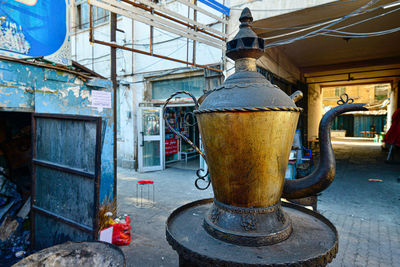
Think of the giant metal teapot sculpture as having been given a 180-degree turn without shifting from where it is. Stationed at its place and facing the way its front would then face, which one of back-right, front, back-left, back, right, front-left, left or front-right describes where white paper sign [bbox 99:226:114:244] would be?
front-right

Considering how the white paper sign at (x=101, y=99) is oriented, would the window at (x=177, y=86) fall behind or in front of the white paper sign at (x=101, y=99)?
behind

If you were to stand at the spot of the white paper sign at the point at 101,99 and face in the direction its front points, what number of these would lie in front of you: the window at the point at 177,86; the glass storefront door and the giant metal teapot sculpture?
1

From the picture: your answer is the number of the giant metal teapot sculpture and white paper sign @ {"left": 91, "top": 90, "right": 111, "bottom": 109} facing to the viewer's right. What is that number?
1

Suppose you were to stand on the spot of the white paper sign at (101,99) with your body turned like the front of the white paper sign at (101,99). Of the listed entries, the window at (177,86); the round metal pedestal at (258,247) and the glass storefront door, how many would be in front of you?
1

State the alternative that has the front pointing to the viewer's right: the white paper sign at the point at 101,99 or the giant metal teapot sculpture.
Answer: the giant metal teapot sculpture

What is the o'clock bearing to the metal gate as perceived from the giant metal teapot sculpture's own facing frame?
The metal gate is roughly at 7 o'clock from the giant metal teapot sculpture.

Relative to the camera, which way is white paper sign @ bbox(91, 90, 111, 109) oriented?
toward the camera

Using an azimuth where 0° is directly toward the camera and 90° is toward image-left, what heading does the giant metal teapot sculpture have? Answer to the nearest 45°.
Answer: approximately 270°

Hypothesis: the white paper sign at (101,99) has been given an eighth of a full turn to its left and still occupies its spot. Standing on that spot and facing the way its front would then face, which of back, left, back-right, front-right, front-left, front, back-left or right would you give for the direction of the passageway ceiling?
front-left
